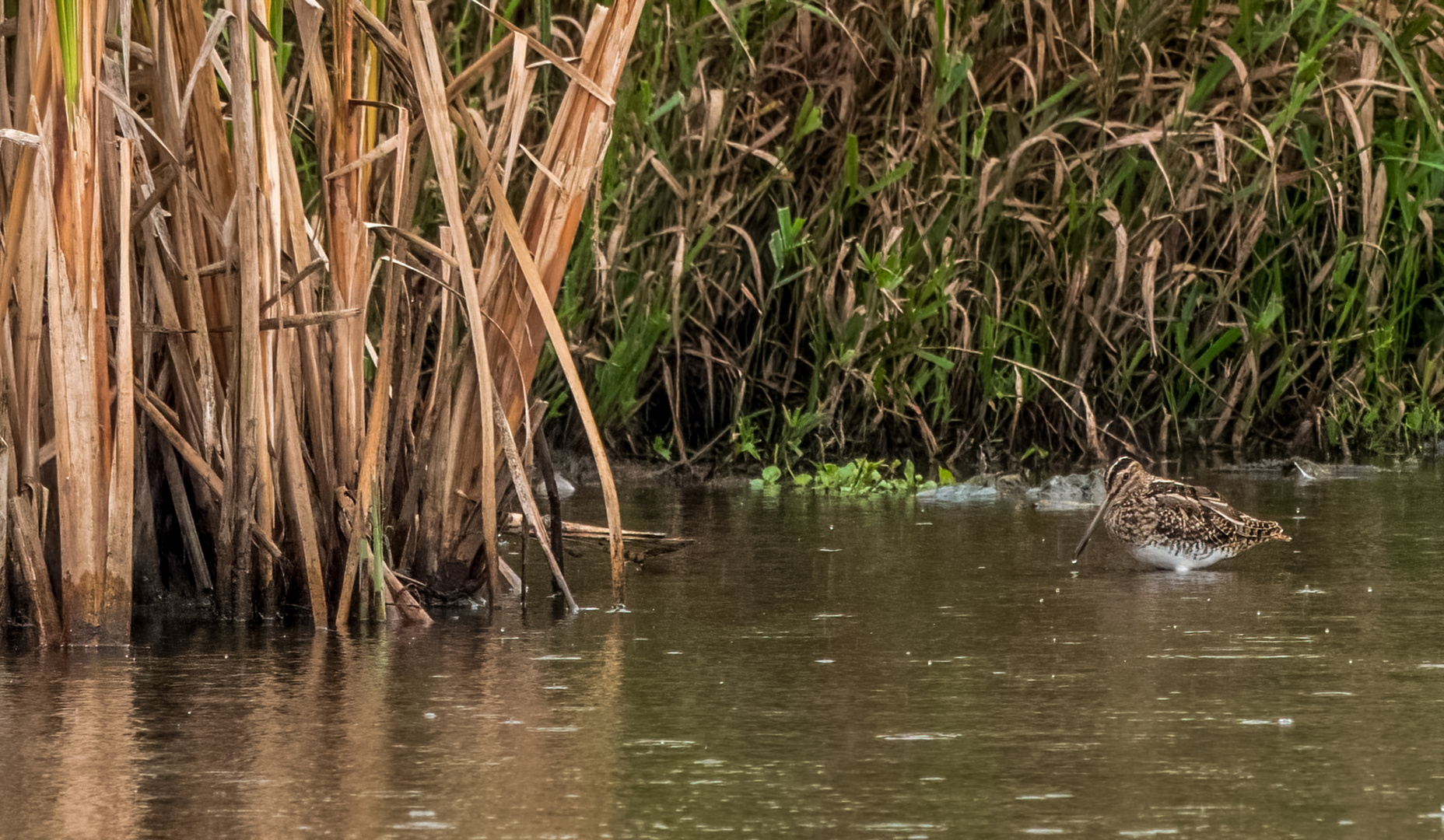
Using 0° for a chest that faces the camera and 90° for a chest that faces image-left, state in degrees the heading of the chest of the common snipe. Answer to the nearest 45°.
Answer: approximately 90°

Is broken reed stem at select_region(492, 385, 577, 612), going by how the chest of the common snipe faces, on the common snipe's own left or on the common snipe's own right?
on the common snipe's own left
